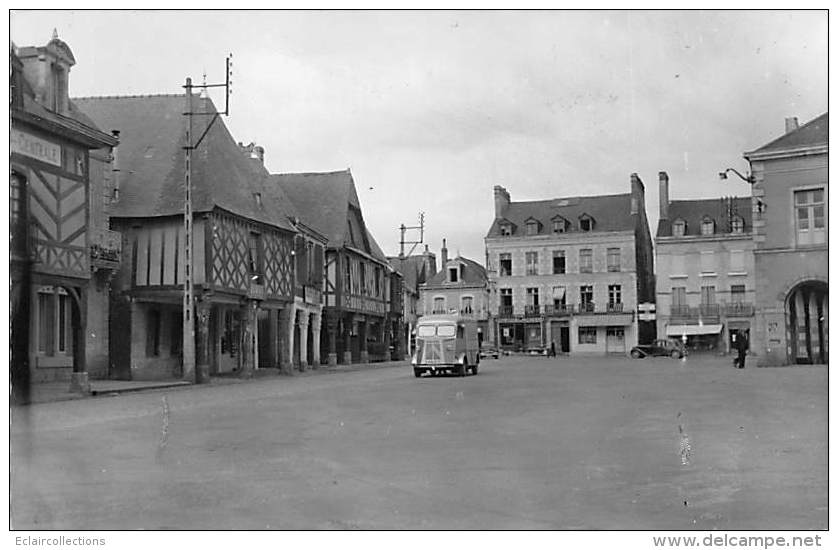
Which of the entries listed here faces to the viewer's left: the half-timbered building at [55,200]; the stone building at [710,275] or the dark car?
the dark car

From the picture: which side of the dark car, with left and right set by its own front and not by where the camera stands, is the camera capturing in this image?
left

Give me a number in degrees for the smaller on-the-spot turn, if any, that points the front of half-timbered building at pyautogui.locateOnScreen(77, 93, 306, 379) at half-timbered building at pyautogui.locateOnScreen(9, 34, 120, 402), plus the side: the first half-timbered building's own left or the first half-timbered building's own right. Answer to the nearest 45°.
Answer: approximately 45° to the first half-timbered building's own right

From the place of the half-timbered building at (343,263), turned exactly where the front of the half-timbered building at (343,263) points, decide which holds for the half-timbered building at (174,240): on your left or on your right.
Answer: on your right

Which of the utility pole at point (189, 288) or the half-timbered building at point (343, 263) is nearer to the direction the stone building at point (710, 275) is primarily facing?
the utility pole

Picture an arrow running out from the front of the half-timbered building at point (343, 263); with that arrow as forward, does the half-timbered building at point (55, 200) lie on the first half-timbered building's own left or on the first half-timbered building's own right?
on the first half-timbered building's own right

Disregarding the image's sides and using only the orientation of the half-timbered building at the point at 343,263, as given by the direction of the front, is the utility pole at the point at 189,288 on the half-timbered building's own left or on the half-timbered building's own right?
on the half-timbered building's own right

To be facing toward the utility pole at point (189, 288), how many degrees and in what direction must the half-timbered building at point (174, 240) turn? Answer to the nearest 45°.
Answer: approximately 45° to its right

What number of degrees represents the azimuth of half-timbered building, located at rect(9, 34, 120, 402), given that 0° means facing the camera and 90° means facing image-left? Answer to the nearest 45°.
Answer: approximately 315°

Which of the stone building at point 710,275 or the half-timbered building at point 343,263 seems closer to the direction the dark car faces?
the half-timbered building

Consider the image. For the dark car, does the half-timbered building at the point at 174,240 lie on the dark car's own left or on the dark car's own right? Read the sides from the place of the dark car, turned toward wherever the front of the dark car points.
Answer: on the dark car's own left
